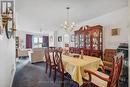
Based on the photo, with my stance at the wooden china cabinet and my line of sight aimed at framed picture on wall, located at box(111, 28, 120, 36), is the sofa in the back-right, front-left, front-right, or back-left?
back-right

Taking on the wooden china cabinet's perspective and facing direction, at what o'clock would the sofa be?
The sofa is roughly at 2 o'clock from the wooden china cabinet.

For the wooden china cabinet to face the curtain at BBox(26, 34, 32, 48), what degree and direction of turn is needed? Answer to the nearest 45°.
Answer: approximately 90° to its right

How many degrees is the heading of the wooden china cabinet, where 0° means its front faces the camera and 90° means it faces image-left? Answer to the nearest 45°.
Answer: approximately 45°

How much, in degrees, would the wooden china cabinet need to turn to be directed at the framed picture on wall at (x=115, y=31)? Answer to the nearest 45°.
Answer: approximately 90° to its left
